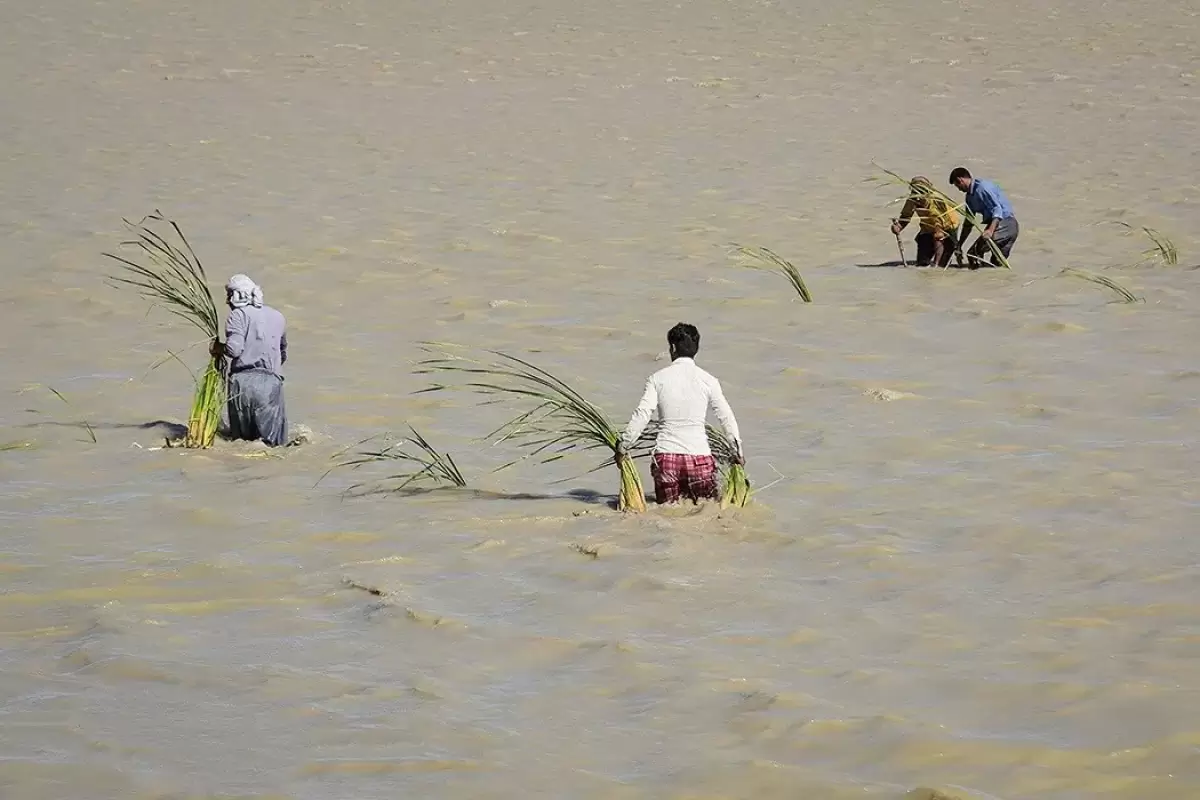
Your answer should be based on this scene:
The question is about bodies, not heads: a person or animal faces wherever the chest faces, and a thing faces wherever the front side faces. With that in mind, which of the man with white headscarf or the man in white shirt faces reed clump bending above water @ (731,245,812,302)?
the man in white shirt

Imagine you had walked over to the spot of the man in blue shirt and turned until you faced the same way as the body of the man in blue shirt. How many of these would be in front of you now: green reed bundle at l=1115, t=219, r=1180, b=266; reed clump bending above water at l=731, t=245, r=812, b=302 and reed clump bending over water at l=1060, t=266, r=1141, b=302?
1

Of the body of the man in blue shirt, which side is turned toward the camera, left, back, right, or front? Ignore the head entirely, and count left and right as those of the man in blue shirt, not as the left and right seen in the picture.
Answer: left

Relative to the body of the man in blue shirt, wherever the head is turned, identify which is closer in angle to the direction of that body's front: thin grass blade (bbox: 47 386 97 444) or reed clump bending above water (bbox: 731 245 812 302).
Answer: the reed clump bending above water

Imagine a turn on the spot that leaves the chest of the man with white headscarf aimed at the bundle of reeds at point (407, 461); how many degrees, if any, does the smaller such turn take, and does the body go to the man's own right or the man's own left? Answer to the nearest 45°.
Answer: approximately 180°

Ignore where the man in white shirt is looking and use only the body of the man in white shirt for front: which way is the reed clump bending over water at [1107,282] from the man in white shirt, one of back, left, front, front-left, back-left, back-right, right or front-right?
front-right

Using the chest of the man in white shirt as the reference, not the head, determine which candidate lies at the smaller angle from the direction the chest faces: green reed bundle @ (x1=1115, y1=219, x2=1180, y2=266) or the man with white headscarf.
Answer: the green reed bundle

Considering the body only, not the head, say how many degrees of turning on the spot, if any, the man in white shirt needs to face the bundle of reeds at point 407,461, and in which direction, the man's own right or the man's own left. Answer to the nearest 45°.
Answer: approximately 45° to the man's own left

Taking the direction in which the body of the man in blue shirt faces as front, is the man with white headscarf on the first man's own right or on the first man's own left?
on the first man's own left

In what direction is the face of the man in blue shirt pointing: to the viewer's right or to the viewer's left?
to the viewer's left

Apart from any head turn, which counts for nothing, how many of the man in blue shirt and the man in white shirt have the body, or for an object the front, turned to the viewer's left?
1

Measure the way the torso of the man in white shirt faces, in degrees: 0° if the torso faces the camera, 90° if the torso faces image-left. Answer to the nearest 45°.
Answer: approximately 180°

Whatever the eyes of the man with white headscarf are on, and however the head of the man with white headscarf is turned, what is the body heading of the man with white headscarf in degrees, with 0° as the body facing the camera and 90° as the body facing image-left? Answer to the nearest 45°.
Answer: approximately 135°
